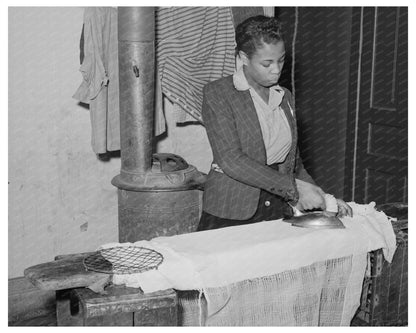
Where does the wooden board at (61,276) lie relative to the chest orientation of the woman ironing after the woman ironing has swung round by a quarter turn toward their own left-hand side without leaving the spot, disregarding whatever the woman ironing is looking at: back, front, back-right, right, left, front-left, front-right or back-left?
back

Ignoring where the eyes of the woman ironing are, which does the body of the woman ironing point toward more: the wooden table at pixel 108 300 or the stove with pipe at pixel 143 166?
the wooden table

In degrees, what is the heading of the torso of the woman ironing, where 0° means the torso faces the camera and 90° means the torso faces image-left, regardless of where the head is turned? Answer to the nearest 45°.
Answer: approximately 315°

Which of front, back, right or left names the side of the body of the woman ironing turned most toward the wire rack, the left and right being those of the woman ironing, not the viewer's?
right

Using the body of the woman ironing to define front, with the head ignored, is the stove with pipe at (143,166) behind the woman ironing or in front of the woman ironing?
behind
